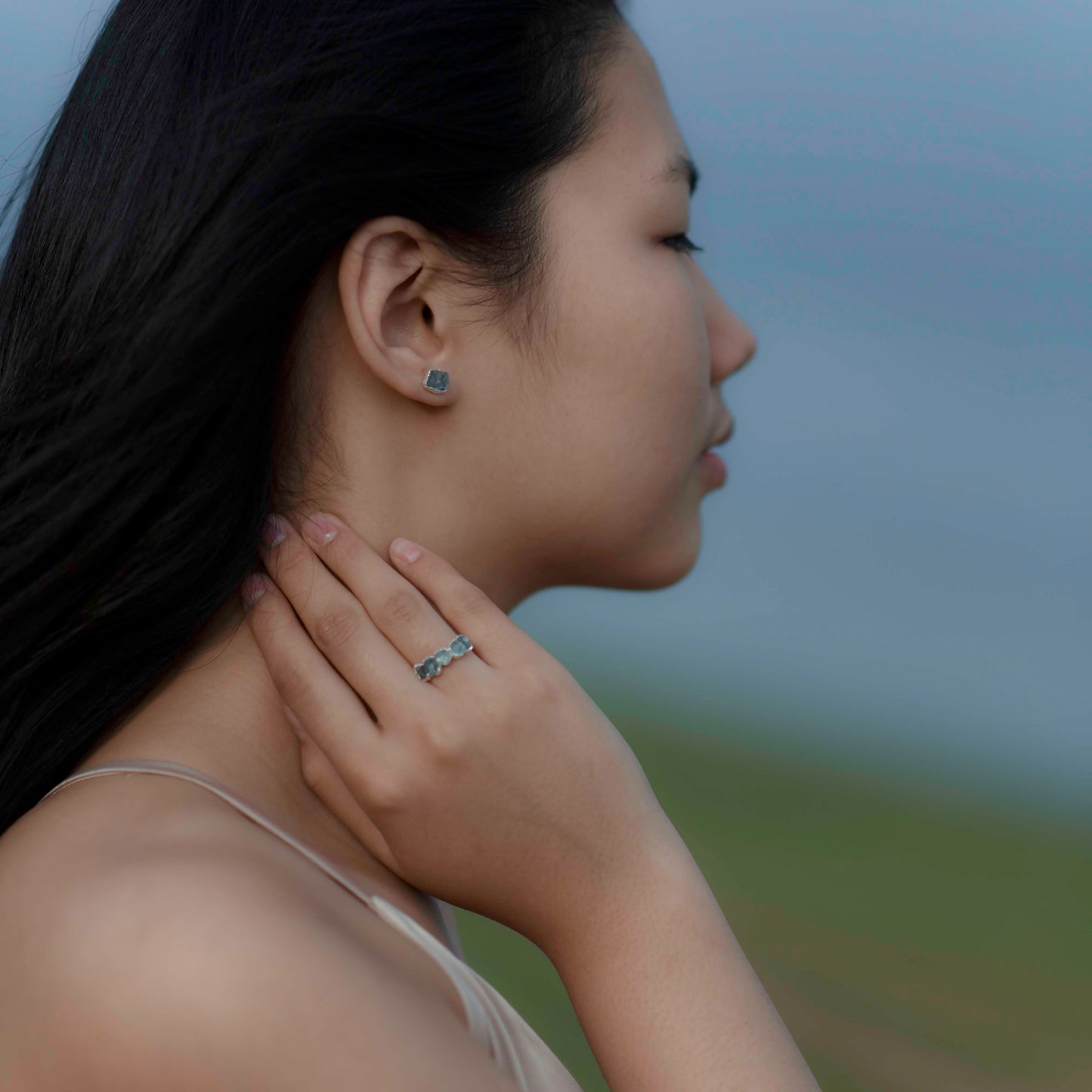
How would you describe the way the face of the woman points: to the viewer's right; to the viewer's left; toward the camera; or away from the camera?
to the viewer's right

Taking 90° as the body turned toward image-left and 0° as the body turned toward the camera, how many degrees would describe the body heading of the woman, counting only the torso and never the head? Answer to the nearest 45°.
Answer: approximately 270°
